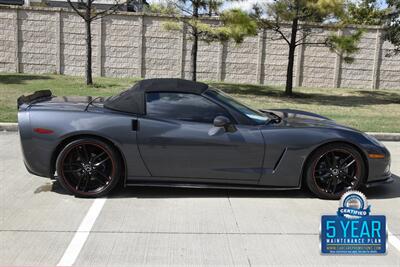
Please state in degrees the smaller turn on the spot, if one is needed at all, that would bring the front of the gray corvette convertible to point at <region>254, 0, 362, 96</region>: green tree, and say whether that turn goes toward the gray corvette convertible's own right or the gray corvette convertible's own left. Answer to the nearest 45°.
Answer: approximately 90° to the gray corvette convertible's own left

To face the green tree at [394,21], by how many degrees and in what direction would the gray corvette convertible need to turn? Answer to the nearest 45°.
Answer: approximately 45° to its left

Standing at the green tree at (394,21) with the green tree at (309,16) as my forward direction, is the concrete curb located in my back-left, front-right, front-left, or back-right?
front-left

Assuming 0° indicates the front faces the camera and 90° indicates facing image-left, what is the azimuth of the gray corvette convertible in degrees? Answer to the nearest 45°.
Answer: approximately 270°

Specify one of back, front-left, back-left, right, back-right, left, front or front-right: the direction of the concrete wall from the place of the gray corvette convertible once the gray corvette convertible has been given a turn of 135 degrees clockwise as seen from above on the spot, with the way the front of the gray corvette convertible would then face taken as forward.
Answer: back-right

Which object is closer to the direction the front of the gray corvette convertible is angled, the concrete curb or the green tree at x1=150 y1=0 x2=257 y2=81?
the concrete curb

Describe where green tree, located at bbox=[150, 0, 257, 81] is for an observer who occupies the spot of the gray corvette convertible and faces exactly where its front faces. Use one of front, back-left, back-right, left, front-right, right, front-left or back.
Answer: left

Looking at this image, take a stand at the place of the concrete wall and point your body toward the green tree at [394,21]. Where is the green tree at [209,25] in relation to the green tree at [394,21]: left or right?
right
